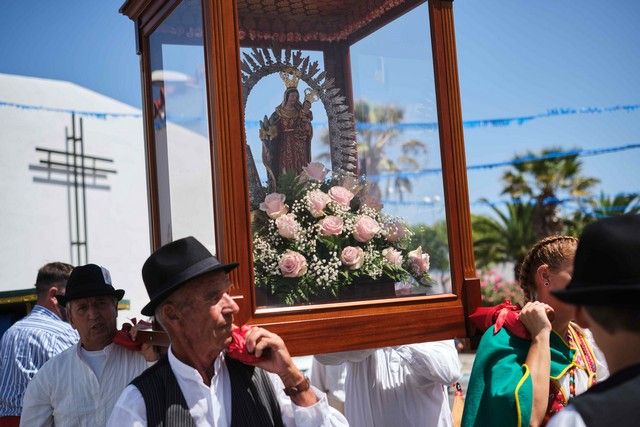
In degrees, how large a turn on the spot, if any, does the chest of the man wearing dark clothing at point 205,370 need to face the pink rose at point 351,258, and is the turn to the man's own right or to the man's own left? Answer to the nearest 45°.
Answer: approximately 90° to the man's own left

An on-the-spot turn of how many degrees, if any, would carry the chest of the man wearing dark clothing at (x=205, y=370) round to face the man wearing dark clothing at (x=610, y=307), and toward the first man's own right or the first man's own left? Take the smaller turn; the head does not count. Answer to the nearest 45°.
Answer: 0° — they already face them

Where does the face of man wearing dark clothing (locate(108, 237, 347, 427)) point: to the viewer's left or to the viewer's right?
to the viewer's right

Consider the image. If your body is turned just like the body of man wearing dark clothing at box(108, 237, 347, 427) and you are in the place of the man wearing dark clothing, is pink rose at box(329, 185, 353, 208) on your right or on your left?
on your left

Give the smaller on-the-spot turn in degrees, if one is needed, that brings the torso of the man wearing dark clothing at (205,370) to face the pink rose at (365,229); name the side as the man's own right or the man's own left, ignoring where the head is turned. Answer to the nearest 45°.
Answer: approximately 90° to the man's own left

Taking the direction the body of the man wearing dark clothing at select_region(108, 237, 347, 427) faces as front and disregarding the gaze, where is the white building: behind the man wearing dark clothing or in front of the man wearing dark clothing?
behind

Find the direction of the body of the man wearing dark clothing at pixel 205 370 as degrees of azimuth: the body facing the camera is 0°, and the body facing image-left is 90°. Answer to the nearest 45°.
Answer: approximately 315°

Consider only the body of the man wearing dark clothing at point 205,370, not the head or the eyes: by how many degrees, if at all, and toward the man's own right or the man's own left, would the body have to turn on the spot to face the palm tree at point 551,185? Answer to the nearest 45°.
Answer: approximately 90° to the man's own left

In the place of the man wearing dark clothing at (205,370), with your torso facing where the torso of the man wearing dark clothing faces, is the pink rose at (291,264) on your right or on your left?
on your left
